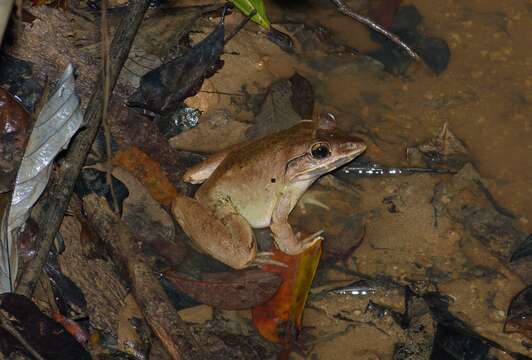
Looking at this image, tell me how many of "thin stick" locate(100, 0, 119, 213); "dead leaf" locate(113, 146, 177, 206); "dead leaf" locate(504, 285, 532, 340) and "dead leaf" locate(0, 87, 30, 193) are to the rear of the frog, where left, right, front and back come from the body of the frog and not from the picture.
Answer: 3

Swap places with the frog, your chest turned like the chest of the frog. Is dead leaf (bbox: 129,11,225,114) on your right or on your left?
on your left

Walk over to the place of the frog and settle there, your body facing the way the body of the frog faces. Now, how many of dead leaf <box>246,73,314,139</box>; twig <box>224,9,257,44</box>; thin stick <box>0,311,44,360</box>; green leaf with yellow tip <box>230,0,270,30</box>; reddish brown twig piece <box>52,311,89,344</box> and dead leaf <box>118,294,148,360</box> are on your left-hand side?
3

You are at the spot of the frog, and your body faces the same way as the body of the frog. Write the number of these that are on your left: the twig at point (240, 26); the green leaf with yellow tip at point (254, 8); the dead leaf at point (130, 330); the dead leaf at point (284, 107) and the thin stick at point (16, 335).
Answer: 3

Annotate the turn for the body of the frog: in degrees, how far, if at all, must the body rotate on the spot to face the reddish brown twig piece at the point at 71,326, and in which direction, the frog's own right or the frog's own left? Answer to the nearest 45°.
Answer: approximately 135° to the frog's own right

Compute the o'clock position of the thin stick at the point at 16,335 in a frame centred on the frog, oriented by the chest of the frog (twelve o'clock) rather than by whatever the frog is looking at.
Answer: The thin stick is roughly at 4 o'clock from the frog.

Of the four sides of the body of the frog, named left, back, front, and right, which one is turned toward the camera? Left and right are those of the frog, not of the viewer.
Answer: right

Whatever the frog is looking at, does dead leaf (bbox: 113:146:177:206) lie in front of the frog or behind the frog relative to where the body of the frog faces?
behind

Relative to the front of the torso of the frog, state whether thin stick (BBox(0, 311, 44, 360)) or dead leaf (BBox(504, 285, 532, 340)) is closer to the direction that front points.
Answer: the dead leaf

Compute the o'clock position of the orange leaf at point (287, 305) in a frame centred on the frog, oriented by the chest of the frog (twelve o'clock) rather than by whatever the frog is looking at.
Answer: The orange leaf is roughly at 2 o'clock from the frog.

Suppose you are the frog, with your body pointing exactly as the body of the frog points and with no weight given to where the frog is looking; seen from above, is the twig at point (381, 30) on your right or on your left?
on your left

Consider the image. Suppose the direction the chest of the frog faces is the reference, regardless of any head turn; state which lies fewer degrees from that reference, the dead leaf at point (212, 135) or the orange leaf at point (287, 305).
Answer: the orange leaf

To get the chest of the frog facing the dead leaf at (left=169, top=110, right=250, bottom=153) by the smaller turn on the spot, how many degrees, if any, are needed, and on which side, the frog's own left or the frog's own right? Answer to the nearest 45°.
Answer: approximately 135° to the frog's own left

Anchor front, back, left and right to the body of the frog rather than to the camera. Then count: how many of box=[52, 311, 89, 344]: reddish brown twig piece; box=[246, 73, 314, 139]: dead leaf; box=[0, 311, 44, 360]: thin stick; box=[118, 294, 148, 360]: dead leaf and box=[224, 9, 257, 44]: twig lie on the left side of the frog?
2

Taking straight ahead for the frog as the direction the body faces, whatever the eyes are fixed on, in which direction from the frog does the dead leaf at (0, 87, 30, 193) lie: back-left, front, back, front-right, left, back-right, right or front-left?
back

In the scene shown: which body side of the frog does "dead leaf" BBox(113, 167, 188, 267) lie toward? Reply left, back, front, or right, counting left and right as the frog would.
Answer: back

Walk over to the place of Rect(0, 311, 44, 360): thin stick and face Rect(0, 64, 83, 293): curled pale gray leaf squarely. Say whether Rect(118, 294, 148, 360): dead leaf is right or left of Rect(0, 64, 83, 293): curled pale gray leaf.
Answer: right
